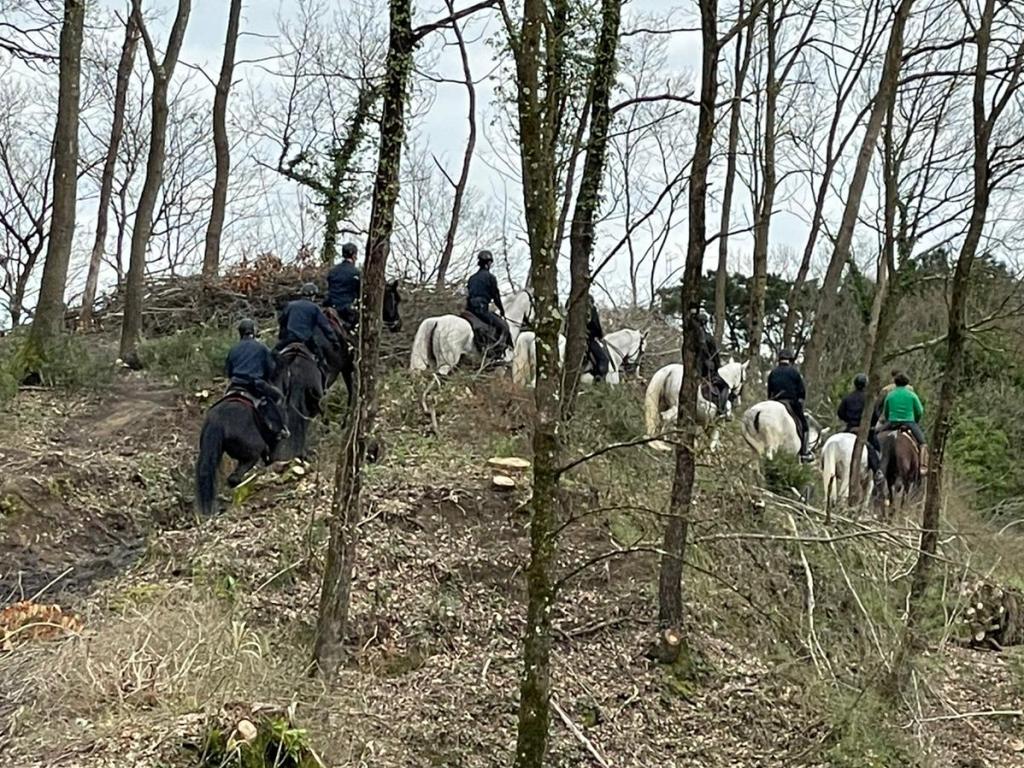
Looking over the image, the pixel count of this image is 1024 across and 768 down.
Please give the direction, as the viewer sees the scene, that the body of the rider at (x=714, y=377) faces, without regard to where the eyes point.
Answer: to the viewer's right

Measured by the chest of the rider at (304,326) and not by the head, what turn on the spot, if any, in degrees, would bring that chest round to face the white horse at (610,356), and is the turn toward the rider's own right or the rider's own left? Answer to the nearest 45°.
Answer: approximately 90° to the rider's own right

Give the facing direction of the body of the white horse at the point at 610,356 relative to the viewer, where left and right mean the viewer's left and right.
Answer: facing to the right of the viewer

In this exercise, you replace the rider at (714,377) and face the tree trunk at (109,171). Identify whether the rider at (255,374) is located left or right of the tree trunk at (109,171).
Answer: left

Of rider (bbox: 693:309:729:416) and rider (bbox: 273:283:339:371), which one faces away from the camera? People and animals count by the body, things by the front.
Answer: rider (bbox: 273:283:339:371)

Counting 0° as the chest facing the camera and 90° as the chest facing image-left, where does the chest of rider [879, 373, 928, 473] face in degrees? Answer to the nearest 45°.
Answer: approximately 180°

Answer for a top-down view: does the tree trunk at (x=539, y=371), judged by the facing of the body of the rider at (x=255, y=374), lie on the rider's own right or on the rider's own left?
on the rider's own right

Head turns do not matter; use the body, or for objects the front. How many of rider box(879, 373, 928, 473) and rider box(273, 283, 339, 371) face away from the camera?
2

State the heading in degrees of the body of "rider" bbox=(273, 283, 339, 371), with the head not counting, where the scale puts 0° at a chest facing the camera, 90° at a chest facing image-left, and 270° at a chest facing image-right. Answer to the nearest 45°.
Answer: approximately 180°

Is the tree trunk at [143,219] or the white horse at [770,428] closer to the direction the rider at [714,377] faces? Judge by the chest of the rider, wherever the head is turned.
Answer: the white horse

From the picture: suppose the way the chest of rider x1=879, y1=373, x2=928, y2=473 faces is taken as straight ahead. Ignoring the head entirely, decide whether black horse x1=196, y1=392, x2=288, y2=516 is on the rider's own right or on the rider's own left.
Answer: on the rider's own left

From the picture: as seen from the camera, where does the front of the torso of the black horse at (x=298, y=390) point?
away from the camera

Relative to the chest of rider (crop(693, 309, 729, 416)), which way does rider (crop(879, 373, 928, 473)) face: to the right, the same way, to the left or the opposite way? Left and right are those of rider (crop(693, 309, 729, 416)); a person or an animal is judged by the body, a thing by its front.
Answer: to the left
